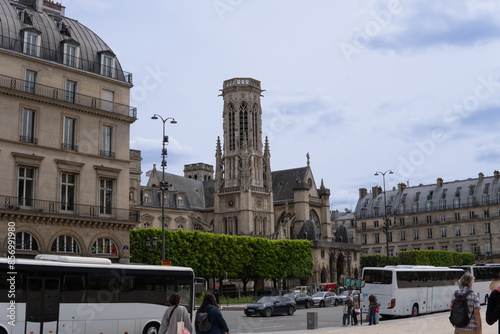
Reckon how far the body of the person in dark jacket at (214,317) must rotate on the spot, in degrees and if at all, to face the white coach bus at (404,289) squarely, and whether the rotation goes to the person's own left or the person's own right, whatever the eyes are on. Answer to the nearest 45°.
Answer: approximately 45° to the person's own right

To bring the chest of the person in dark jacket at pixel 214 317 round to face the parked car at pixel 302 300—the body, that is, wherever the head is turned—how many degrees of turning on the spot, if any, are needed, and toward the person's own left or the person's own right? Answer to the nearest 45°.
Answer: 0° — they already face it

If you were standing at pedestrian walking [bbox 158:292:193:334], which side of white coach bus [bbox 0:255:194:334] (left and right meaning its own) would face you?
right

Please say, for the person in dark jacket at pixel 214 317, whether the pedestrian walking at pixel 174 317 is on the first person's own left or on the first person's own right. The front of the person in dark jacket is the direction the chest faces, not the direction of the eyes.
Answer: on the first person's own left

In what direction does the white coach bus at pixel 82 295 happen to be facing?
to the viewer's right

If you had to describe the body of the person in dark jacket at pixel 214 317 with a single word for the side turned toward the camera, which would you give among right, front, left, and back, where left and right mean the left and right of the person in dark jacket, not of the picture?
back

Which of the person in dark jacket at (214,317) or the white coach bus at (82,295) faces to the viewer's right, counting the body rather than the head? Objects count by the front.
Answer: the white coach bus

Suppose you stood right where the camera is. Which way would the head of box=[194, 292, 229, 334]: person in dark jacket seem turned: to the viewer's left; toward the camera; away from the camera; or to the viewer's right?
away from the camera

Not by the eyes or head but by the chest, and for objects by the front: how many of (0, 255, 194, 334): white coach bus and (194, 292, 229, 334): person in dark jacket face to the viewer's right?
1

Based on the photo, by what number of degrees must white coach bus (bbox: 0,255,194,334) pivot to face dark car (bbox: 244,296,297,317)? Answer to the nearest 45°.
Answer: approximately 45° to its left

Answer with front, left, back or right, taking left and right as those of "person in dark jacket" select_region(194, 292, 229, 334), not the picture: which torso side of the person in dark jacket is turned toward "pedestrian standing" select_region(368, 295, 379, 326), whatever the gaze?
front

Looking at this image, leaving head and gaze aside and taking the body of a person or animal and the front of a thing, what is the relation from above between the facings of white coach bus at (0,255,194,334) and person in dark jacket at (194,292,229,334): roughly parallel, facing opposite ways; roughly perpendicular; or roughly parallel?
roughly perpendicular
